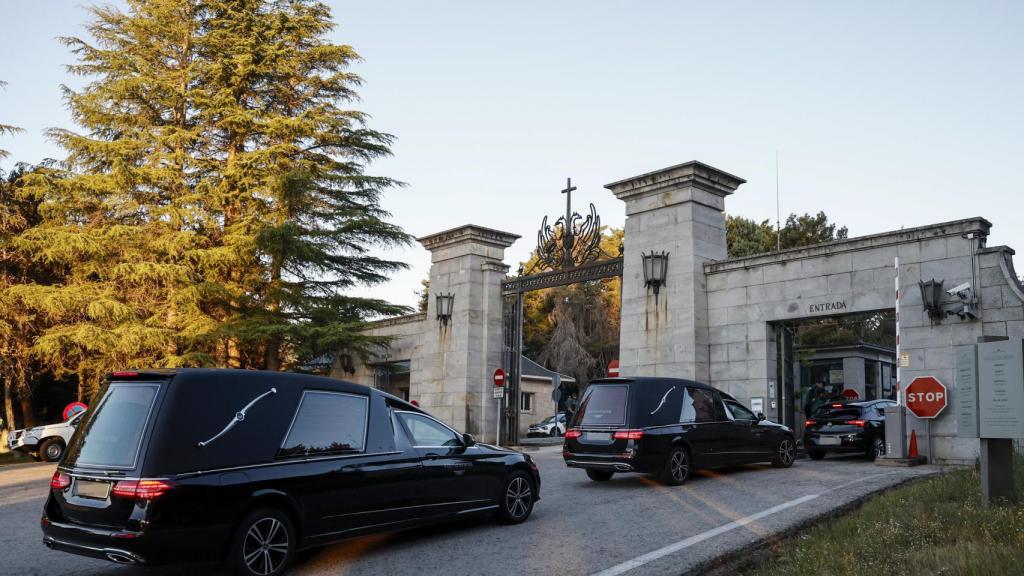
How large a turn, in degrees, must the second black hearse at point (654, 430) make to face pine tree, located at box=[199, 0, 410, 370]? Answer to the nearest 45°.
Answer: approximately 90° to its left

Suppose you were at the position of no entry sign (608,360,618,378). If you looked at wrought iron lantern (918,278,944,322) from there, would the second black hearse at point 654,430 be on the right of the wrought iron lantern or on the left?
right

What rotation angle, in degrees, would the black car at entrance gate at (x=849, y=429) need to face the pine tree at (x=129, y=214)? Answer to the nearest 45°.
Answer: approximately 135° to its left

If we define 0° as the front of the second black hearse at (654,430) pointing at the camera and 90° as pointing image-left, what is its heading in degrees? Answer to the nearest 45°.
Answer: approximately 225°

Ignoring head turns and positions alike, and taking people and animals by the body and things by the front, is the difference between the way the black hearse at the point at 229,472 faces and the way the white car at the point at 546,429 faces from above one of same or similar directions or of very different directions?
very different directions

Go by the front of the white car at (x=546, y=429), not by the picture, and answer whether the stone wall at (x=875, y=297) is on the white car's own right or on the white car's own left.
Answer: on the white car's own left

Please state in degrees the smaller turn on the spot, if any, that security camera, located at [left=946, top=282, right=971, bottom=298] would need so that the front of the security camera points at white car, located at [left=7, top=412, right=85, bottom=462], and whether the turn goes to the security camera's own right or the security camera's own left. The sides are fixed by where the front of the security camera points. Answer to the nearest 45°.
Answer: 0° — it already faces it

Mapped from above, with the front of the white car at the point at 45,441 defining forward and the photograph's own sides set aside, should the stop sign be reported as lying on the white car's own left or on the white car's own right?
on the white car's own left

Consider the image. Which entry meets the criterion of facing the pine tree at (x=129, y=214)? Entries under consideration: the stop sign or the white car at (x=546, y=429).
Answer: the white car

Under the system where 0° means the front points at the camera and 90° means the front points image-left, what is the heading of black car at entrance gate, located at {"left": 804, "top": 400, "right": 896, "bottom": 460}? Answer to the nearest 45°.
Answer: approximately 225°

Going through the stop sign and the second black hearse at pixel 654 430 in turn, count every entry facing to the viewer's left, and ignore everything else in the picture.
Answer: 0

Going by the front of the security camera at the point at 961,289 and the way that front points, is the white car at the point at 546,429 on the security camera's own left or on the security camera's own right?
on the security camera's own right

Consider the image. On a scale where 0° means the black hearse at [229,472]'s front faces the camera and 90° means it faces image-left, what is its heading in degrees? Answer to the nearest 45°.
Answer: approximately 225°
